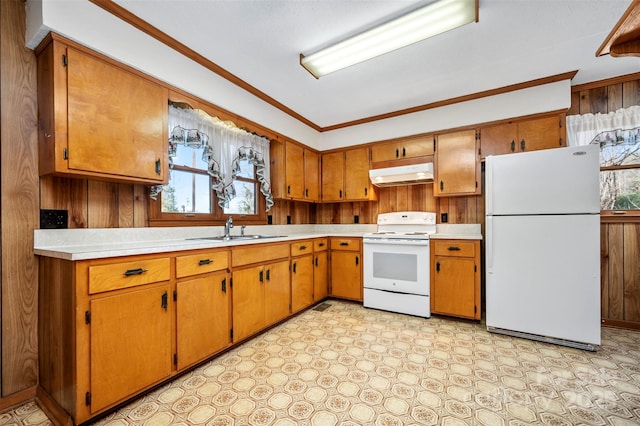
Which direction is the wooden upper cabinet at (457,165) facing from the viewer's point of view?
toward the camera

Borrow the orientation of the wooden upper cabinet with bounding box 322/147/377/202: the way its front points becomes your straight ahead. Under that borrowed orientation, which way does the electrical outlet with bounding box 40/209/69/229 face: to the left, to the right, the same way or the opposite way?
to the left

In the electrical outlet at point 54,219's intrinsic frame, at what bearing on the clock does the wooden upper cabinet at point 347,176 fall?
The wooden upper cabinet is roughly at 9 o'clock from the electrical outlet.

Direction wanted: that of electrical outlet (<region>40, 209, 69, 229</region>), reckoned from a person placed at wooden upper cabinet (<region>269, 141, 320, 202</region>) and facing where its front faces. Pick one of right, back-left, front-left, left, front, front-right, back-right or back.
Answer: right

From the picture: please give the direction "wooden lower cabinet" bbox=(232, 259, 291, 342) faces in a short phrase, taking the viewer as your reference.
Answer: facing the viewer and to the right of the viewer

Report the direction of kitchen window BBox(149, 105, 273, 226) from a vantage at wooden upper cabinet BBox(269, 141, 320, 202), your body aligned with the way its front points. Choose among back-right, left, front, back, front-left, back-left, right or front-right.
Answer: right

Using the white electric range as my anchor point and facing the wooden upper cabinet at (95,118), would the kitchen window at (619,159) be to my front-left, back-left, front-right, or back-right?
back-left

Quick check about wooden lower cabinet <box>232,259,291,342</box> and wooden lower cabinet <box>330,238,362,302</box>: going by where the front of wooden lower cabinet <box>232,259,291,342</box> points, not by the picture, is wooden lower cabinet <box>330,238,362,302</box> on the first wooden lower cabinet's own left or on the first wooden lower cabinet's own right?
on the first wooden lower cabinet's own left

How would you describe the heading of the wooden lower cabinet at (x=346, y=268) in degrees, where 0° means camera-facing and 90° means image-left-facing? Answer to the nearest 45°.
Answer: approximately 45°

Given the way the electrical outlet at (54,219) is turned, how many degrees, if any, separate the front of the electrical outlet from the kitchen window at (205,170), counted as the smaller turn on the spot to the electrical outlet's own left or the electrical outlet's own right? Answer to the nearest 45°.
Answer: approximately 90° to the electrical outlet's own left

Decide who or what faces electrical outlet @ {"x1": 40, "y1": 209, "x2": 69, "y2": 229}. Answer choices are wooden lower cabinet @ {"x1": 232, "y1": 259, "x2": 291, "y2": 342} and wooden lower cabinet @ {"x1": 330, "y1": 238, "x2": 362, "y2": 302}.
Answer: wooden lower cabinet @ {"x1": 330, "y1": 238, "x2": 362, "y2": 302}

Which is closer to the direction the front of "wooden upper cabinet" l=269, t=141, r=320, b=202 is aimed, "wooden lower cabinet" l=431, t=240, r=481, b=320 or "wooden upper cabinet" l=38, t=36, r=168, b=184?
the wooden lower cabinet

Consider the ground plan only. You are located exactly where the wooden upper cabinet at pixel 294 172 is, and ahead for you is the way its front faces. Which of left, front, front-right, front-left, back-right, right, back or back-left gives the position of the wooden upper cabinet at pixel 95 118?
right

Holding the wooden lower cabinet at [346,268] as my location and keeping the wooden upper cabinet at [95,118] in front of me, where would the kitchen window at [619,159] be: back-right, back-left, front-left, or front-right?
back-left
